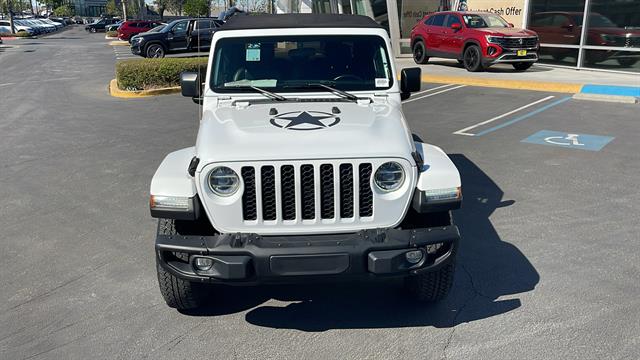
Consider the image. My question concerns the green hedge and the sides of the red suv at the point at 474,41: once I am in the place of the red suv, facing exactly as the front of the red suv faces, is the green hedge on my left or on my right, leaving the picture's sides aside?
on my right

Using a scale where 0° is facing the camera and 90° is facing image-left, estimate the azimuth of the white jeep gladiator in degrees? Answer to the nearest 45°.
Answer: approximately 0°

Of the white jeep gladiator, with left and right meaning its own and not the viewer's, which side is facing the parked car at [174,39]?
back

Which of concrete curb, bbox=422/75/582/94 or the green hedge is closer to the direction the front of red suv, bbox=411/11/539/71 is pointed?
the concrete curb

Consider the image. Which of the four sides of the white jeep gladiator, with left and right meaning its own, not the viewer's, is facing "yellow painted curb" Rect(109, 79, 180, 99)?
back
